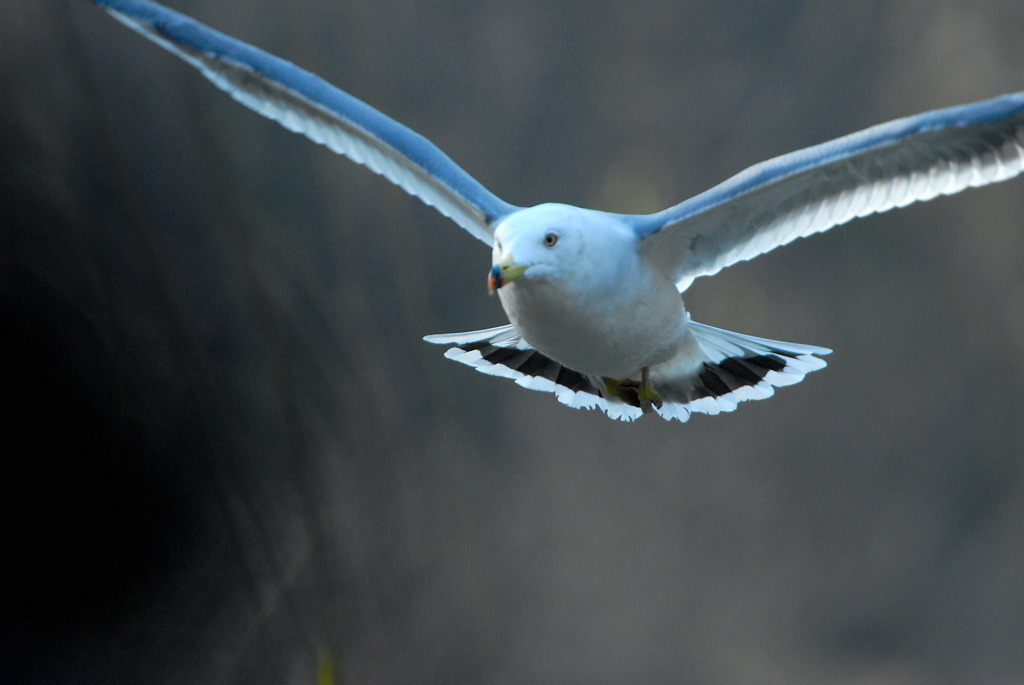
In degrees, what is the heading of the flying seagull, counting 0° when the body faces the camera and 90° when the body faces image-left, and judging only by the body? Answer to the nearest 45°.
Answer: approximately 45°
